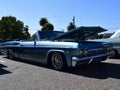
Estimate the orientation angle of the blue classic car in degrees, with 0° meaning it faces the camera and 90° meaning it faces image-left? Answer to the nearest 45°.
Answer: approximately 315°

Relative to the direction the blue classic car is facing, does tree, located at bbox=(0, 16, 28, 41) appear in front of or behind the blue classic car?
behind
